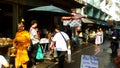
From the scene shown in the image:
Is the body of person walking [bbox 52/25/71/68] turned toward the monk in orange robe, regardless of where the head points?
no

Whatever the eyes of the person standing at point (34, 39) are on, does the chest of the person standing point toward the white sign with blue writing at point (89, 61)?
no

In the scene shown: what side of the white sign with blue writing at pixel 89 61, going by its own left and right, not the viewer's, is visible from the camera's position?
front
